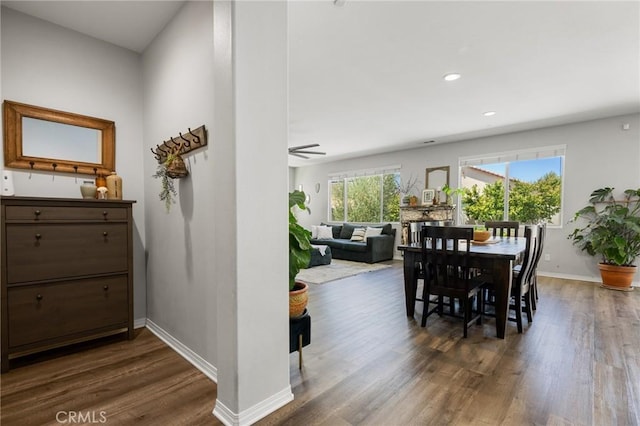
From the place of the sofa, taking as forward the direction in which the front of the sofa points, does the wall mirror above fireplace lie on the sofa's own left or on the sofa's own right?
on the sofa's own left

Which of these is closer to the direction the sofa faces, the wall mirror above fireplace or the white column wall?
the white column wall

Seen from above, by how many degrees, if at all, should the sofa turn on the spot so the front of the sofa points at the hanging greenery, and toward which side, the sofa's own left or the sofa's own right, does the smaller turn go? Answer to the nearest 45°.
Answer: approximately 45° to the sofa's own left

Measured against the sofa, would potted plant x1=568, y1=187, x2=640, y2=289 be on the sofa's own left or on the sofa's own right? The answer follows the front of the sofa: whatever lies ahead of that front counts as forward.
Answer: on the sofa's own left

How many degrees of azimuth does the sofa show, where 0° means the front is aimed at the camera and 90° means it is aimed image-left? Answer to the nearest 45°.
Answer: approximately 45°

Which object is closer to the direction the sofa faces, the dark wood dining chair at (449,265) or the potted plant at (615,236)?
the dark wood dining chair

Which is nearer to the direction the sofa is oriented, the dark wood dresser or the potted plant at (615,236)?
the dark wood dresser

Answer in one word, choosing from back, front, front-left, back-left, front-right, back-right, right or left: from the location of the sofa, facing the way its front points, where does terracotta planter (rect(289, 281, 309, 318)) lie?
front-left

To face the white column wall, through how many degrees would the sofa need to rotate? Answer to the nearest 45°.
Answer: approximately 45° to its left

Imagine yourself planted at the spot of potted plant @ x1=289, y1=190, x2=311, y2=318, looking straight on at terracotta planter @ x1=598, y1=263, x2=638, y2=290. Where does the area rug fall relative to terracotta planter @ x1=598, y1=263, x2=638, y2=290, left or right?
left

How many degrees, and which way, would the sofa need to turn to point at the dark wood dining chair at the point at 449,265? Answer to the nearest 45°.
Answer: approximately 45° to its left
